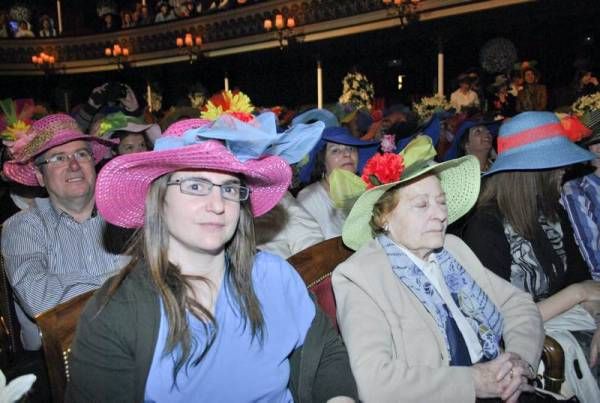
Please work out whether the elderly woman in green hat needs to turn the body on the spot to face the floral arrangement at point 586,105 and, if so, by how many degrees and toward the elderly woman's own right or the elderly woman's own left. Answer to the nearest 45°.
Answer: approximately 90° to the elderly woman's own left

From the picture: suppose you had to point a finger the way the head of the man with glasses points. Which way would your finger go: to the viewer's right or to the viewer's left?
to the viewer's right

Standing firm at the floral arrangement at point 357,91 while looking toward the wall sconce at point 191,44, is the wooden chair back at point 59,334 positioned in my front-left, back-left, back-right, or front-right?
back-left

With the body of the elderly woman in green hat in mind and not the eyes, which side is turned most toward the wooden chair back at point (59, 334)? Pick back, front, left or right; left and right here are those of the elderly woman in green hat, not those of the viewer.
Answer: right

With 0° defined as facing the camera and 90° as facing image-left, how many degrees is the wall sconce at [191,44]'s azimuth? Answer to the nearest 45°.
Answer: approximately 45°

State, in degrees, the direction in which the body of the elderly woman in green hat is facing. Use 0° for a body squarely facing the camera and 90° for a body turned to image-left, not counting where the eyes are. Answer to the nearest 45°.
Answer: approximately 315°

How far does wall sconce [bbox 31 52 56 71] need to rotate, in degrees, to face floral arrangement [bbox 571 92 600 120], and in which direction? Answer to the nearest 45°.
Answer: approximately 45° to its left

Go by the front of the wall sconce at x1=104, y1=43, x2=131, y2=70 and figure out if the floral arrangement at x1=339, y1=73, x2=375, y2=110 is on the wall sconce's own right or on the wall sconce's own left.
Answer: on the wall sconce's own left

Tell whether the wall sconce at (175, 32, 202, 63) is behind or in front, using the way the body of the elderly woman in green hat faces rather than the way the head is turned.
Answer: behind
